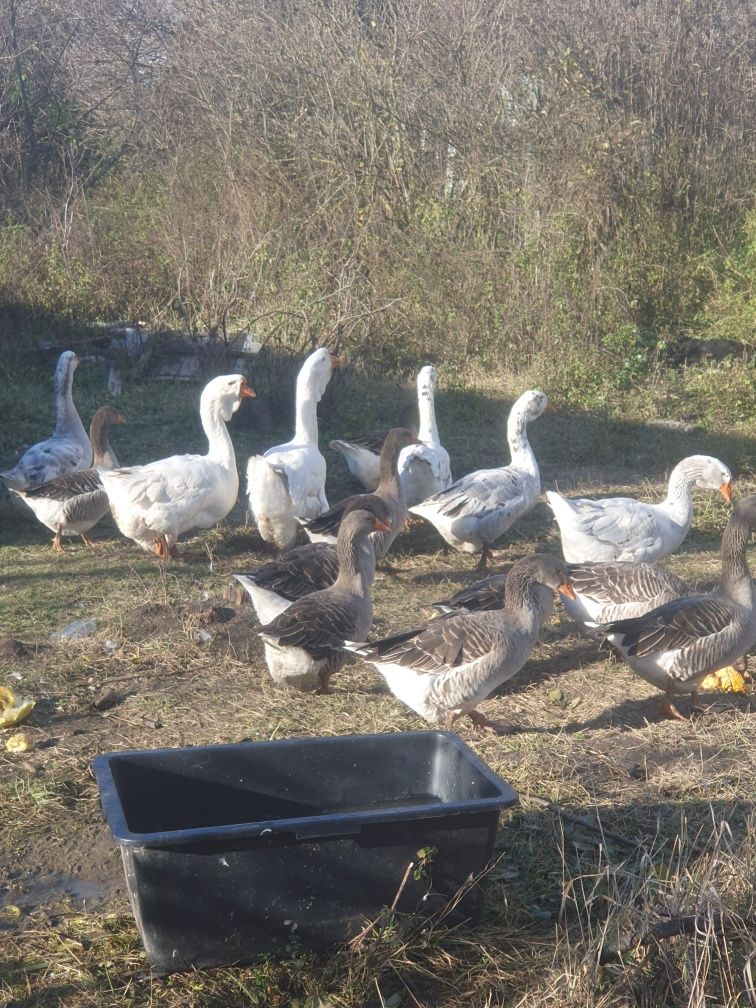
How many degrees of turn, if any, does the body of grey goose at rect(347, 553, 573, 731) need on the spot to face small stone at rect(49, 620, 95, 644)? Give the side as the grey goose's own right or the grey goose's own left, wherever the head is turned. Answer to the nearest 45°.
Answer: approximately 135° to the grey goose's own left

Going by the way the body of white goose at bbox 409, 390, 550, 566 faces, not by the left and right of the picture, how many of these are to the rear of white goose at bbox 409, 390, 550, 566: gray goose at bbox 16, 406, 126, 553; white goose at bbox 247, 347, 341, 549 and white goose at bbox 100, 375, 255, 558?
3

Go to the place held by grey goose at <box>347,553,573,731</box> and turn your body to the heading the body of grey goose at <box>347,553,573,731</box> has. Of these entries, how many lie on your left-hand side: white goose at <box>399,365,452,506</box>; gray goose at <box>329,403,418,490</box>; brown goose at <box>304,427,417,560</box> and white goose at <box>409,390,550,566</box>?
4

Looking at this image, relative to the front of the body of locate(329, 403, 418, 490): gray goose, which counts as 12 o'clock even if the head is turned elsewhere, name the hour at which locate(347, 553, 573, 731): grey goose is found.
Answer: The grey goose is roughly at 3 o'clock from the gray goose.

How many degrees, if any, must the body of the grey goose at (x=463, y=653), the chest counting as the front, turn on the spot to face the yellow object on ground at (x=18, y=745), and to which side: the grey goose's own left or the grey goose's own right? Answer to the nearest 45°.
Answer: approximately 180°

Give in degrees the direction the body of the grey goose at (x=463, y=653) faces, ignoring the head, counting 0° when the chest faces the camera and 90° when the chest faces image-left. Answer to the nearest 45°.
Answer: approximately 270°

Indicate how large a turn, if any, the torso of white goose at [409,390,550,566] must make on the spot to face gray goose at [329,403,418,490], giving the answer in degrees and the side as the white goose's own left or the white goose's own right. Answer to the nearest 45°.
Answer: approximately 135° to the white goose's own left

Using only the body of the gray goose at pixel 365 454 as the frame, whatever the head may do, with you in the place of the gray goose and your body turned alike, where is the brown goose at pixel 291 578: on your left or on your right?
on your right

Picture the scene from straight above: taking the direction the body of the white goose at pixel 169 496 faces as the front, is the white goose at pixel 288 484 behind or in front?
in front

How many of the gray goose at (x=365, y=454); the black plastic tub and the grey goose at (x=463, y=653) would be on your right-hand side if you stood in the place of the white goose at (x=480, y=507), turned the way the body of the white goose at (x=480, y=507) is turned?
2

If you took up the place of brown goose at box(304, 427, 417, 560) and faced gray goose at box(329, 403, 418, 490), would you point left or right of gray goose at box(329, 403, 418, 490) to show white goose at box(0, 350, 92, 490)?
left

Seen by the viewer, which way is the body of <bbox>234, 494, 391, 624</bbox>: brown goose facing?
to the viewer's right

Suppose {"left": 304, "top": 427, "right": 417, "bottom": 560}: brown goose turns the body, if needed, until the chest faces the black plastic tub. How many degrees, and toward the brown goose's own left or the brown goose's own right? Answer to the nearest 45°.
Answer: approximately 90° to the brown goose's own right

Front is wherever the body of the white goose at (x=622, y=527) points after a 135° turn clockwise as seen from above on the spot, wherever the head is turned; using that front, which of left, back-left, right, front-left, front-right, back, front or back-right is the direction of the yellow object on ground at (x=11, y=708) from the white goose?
front

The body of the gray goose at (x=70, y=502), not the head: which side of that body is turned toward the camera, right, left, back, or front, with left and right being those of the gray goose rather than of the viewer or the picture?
right

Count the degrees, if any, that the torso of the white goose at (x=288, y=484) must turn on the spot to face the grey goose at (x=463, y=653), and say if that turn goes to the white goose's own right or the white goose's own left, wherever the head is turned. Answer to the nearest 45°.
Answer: approximately 135° to the white goose's own right

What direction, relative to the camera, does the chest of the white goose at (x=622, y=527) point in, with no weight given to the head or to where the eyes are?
to the viewer's right

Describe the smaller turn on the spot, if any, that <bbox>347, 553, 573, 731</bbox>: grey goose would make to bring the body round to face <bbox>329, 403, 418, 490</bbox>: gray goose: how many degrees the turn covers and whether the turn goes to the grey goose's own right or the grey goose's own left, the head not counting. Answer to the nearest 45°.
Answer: approximately 90° to the grey goose's own left
